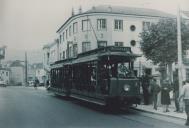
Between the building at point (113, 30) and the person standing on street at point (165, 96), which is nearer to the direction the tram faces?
the person standing on street

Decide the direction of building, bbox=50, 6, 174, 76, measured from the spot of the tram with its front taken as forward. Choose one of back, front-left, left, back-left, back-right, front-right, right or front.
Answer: back-left

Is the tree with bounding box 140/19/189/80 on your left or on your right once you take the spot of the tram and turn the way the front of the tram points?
on your left

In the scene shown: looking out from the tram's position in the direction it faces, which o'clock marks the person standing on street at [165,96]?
The person standing on street is roughly at 11 o'clock from the tram.

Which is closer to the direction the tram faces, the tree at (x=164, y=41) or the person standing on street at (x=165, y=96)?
the person standing on street

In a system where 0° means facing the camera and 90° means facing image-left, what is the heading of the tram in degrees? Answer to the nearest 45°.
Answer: approximately 315°

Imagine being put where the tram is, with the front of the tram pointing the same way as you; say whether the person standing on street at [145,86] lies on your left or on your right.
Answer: on your left
